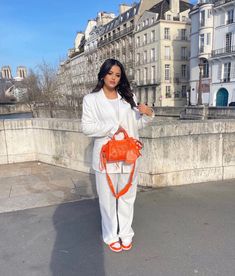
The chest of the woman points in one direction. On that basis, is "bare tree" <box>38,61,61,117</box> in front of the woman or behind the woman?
behind

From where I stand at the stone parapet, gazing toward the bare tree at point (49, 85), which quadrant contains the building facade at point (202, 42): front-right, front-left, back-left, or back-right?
front-right

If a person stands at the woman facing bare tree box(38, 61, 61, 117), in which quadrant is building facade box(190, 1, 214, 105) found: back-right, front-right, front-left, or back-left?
front-right

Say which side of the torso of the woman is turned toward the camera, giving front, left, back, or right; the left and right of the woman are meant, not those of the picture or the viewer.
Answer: front

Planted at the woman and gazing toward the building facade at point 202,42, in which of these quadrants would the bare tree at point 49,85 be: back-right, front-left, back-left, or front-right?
front-left

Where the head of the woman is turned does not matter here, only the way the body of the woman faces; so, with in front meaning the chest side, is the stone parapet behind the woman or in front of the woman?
behind

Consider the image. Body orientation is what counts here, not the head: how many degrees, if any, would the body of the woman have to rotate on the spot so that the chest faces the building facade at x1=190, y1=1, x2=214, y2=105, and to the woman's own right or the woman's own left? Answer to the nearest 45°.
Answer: approximately 180°

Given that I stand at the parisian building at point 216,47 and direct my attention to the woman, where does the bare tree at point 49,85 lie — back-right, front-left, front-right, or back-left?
front-right

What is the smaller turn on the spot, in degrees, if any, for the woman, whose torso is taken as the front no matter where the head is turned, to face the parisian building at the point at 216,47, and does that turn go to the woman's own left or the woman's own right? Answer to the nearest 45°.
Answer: approximately 135° to the woman's own left
